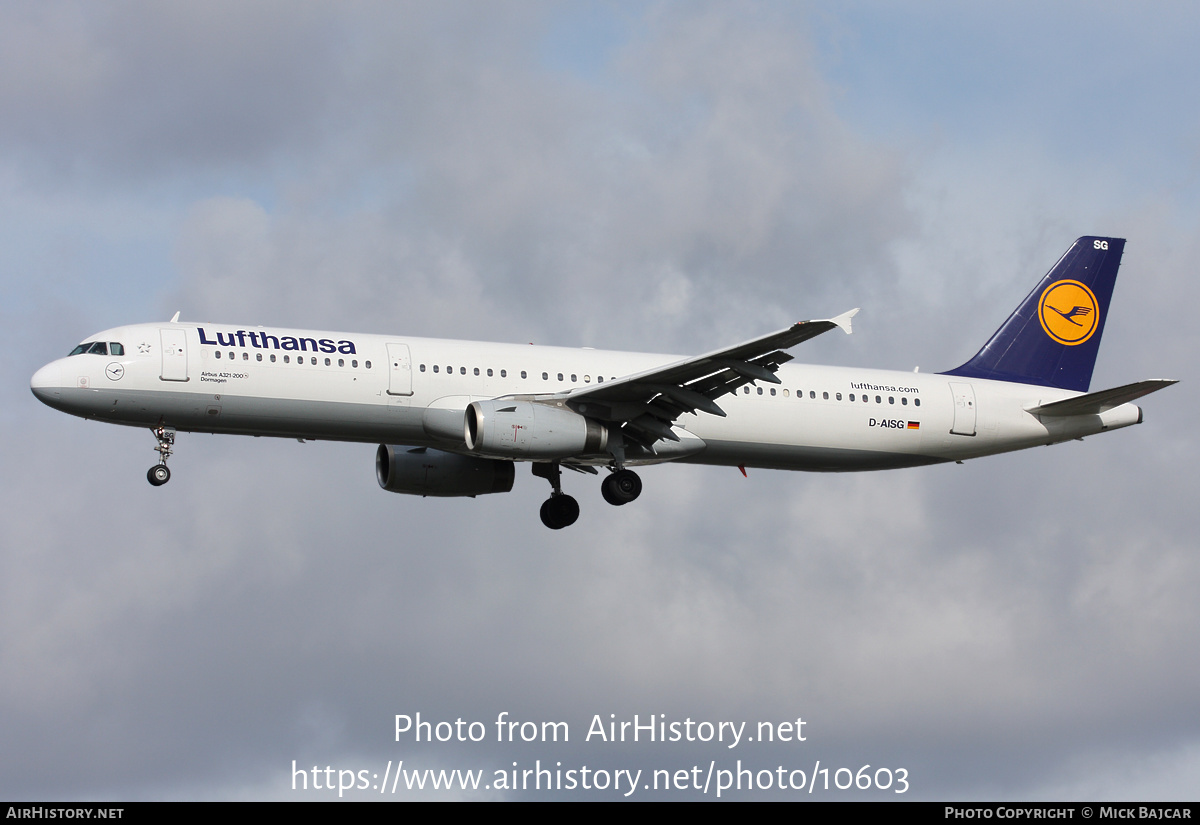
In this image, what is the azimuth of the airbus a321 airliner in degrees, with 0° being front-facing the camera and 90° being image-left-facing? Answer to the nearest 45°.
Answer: approximately 90°
